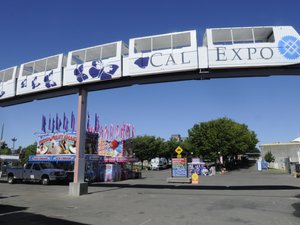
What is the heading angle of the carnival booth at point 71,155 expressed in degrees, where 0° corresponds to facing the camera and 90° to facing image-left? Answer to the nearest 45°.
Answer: approximately 0°
